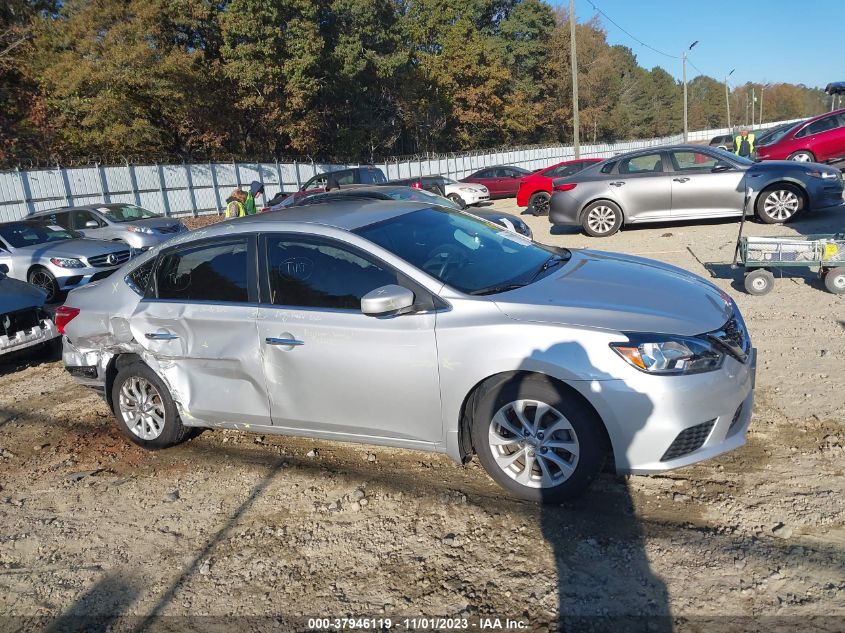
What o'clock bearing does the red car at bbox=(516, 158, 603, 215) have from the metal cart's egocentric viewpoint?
The red car is roughly at 2 o'clock from the metal cart.

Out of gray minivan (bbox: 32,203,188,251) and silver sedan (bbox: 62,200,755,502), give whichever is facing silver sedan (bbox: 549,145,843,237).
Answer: the gray minivan

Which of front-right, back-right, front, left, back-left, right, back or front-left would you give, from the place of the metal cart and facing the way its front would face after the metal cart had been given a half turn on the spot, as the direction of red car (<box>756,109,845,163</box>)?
left

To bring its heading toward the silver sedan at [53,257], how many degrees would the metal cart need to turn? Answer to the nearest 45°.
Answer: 0° — it already faces it

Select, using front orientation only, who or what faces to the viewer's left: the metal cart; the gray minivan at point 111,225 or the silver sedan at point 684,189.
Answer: the metal cart

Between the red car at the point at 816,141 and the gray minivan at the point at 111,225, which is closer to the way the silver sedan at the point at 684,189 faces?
the red car

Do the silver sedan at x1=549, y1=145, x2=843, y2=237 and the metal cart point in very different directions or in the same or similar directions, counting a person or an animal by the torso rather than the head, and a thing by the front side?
very different directions

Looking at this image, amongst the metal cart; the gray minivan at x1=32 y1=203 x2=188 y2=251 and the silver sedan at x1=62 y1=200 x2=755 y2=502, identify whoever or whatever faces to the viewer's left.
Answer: the metal cart

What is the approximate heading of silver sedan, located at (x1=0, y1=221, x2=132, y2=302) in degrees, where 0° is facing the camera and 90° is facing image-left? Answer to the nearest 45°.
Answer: approximately 315°

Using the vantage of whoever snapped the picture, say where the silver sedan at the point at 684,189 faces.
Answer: facing to the right of the viewer

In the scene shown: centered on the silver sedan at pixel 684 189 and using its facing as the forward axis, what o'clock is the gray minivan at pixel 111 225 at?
The gray minivan is roughly at 6 o'clock from the silver sedan.

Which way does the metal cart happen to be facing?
to the viewer's left

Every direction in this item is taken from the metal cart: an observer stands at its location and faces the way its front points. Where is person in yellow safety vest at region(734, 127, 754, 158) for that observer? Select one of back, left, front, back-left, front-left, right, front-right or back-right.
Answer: right

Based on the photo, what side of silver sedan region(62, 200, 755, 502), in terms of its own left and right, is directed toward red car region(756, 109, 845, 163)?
left

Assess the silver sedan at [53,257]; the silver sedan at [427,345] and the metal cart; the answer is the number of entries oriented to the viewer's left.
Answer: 1
